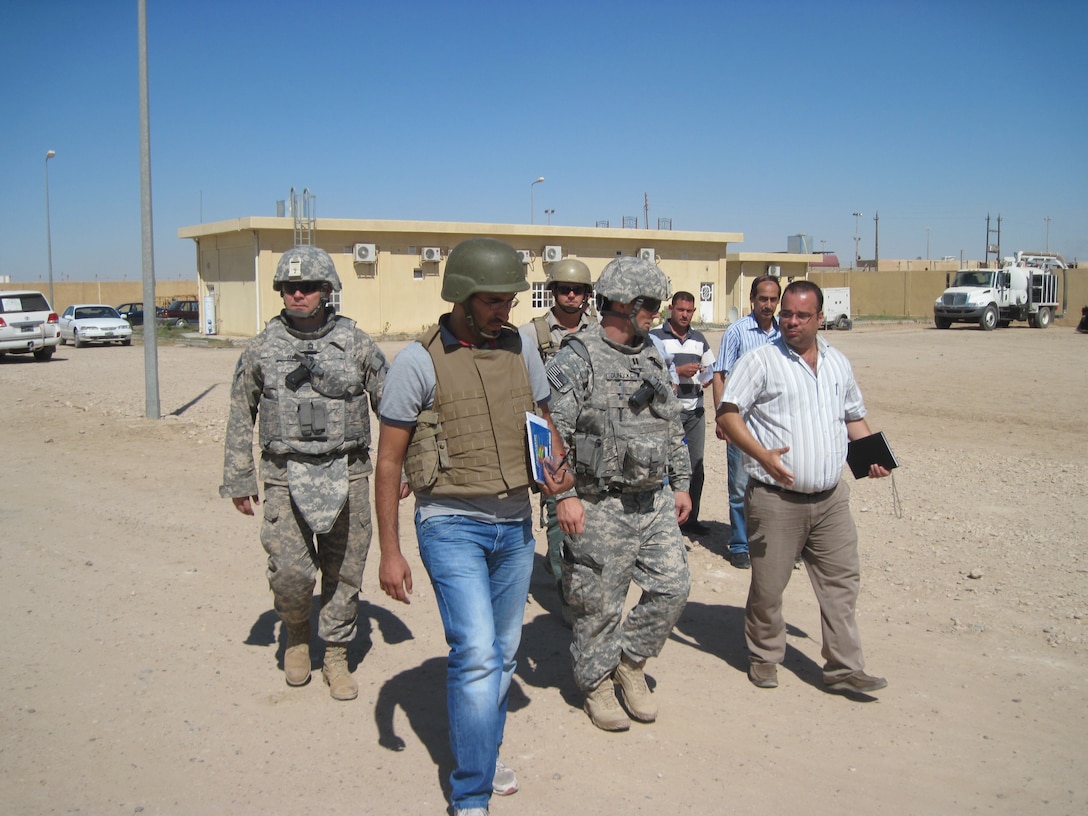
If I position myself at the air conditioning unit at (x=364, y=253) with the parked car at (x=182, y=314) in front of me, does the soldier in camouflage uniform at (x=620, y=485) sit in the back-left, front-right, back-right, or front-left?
back-left

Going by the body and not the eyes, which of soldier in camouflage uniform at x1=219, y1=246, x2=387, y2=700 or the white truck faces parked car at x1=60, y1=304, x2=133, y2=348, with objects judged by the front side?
the white truck

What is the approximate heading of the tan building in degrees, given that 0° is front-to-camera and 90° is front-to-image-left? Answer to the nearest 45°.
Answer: approximately 315°

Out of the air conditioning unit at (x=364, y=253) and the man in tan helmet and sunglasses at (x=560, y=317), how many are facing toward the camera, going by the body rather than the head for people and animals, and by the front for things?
2

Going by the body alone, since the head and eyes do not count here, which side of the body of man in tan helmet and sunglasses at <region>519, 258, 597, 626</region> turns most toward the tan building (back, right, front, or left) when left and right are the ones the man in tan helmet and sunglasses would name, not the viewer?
back

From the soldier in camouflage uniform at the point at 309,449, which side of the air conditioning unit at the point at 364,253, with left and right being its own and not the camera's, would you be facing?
front

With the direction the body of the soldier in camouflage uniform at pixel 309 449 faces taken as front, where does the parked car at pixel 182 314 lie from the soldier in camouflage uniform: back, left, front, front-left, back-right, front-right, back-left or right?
back

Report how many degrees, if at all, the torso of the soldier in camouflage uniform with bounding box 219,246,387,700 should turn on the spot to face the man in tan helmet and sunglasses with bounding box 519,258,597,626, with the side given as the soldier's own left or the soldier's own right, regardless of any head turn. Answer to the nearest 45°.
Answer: approximately 135° to the soldier's own left

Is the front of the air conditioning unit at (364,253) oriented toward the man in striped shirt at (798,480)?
yes

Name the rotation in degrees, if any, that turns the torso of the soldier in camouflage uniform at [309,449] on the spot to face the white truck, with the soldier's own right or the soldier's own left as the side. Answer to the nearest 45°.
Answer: approximately 135° to the soldier's own left

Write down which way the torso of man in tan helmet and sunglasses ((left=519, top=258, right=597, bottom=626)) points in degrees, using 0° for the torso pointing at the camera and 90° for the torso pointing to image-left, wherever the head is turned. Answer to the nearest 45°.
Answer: approximately 0°

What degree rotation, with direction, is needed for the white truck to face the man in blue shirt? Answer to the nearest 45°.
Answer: approximately 45° to its left
